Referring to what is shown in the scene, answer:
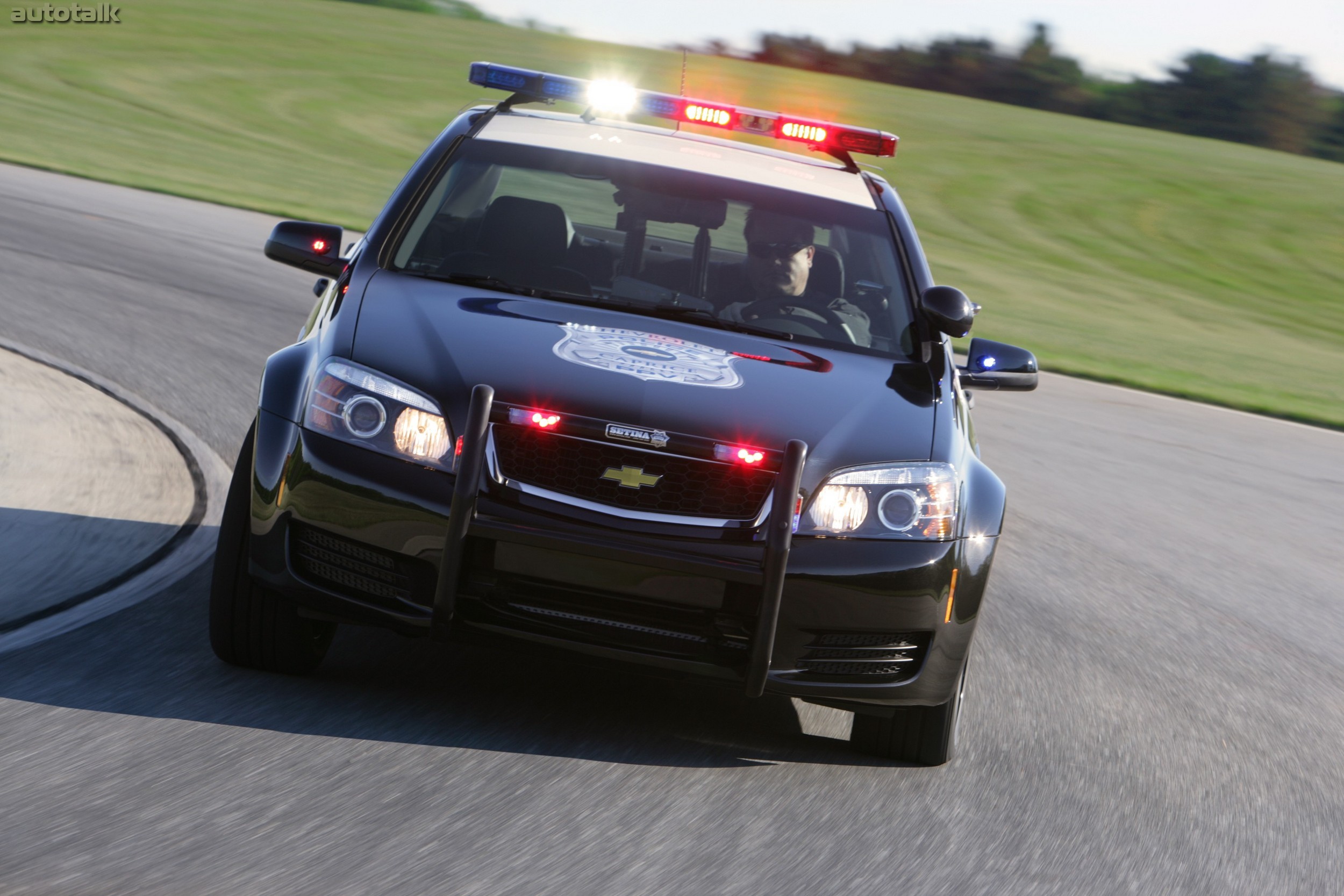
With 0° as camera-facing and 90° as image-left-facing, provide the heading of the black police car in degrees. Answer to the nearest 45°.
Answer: approximately 0°
